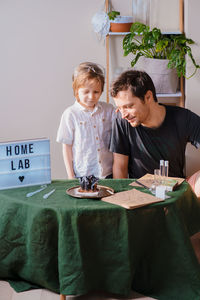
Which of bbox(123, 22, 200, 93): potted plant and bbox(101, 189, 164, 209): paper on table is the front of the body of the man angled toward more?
the paper on table

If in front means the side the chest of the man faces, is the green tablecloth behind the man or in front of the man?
in front

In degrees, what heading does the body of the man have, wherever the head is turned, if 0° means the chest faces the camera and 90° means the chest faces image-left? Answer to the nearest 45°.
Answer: approximately 45°

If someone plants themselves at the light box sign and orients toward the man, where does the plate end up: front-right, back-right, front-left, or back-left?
front-right

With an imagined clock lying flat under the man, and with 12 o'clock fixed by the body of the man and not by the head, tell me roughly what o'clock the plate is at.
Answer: The plate is roughly at 1 o'clock from the man.

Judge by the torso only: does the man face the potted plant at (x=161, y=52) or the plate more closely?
the plate

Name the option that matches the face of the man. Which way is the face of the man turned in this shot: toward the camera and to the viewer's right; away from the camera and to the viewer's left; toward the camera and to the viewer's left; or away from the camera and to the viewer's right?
toward the camera and to the viewer's left

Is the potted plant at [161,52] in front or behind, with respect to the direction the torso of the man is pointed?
behind

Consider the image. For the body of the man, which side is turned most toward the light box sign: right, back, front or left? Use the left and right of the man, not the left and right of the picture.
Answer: front

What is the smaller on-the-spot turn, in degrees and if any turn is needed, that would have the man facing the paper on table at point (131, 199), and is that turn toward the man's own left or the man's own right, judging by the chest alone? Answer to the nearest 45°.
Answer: approximately 45° to the man's own left

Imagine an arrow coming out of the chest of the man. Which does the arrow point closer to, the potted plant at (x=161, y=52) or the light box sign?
the light box sign
